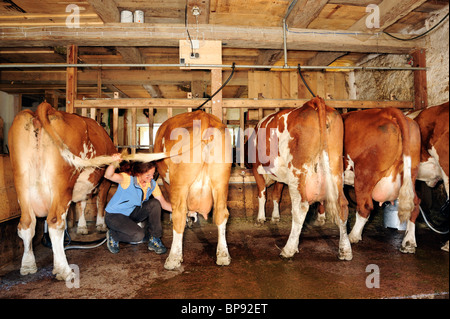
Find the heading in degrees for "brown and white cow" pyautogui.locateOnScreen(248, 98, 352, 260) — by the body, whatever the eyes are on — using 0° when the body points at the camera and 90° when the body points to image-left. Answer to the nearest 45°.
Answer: approximately 135°

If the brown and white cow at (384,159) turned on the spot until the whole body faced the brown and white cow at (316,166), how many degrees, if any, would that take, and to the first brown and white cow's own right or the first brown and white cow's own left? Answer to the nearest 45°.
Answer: approximately 90° to the first brown and white cow's own left

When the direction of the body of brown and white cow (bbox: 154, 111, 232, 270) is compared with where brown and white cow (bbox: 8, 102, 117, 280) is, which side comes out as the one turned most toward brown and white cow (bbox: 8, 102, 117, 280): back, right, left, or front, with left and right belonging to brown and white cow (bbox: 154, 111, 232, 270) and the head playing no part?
left

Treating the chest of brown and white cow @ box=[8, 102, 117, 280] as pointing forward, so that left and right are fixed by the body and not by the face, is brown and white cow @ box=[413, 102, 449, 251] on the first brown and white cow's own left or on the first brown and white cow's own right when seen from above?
on the first brown and white cow's own right

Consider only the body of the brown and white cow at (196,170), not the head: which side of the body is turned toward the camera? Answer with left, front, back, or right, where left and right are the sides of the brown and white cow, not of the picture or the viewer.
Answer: back

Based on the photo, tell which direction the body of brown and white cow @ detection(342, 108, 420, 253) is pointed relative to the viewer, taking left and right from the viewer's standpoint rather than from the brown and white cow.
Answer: facing away from the viewer and to the left of the viewer

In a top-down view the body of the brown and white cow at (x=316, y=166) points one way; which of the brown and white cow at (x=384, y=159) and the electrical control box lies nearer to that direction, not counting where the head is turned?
the electrical control box

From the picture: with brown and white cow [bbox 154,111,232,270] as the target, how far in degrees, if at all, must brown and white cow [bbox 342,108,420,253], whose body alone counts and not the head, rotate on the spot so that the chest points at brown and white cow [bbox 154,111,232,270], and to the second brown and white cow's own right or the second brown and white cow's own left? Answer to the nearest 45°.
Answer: approximately 90° to the second brown and white cow's own left
